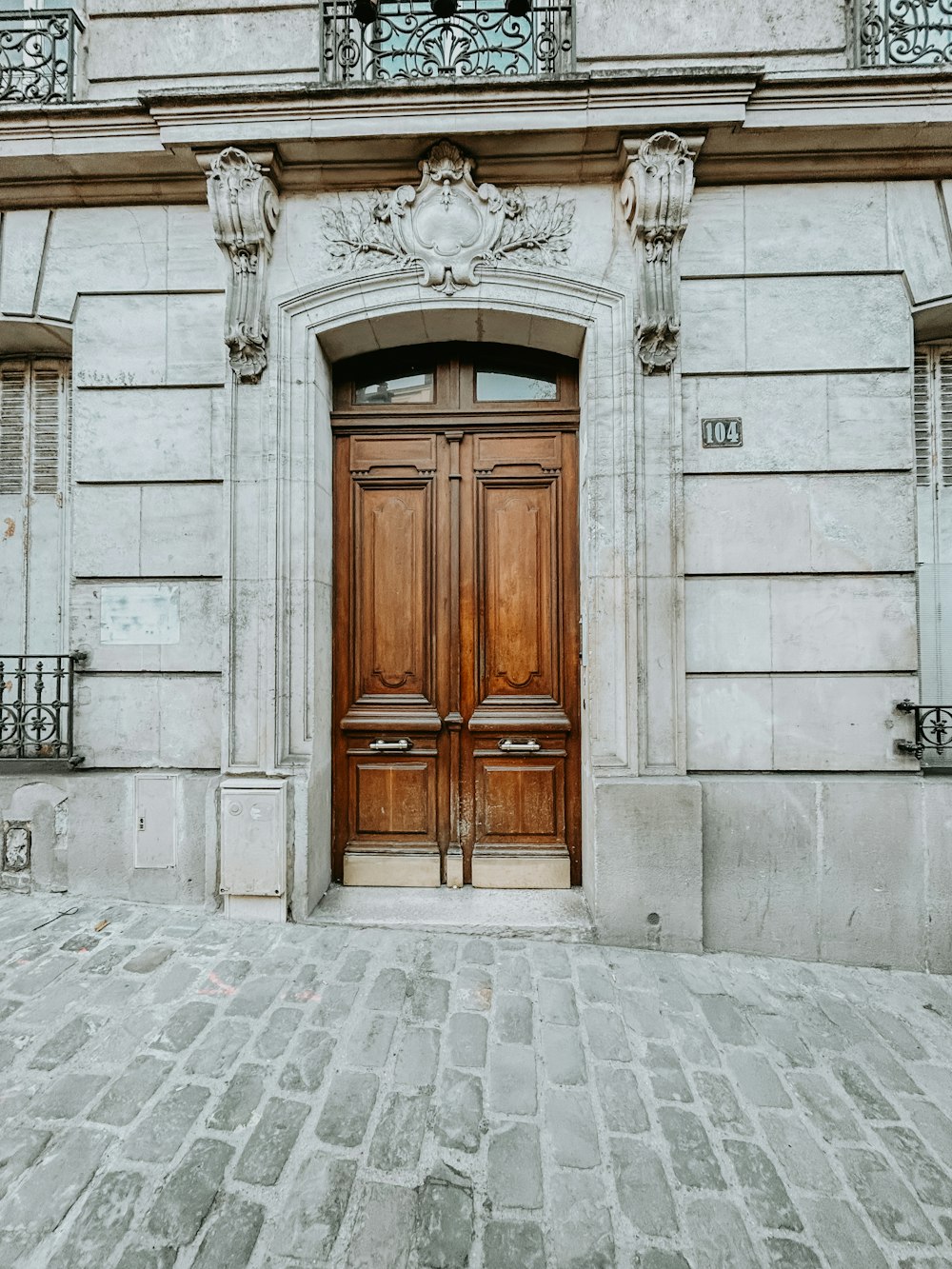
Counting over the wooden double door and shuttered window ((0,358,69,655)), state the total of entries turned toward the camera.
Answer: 2

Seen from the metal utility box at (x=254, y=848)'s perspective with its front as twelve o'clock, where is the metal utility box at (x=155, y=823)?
the metal utility box at (x=155, y=823) is roughly at 4 o'clock from the metal utility box at (x=254, y=848).

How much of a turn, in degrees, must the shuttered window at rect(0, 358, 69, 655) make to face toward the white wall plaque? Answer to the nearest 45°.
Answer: approximately 45° to its left

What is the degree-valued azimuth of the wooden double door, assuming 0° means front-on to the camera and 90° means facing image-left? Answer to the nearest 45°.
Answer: approximately 0°

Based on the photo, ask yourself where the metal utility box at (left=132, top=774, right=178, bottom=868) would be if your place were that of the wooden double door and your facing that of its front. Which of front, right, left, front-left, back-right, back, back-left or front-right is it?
right

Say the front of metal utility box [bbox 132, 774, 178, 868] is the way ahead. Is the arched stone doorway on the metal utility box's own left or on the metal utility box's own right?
on the metal utility box's own left
